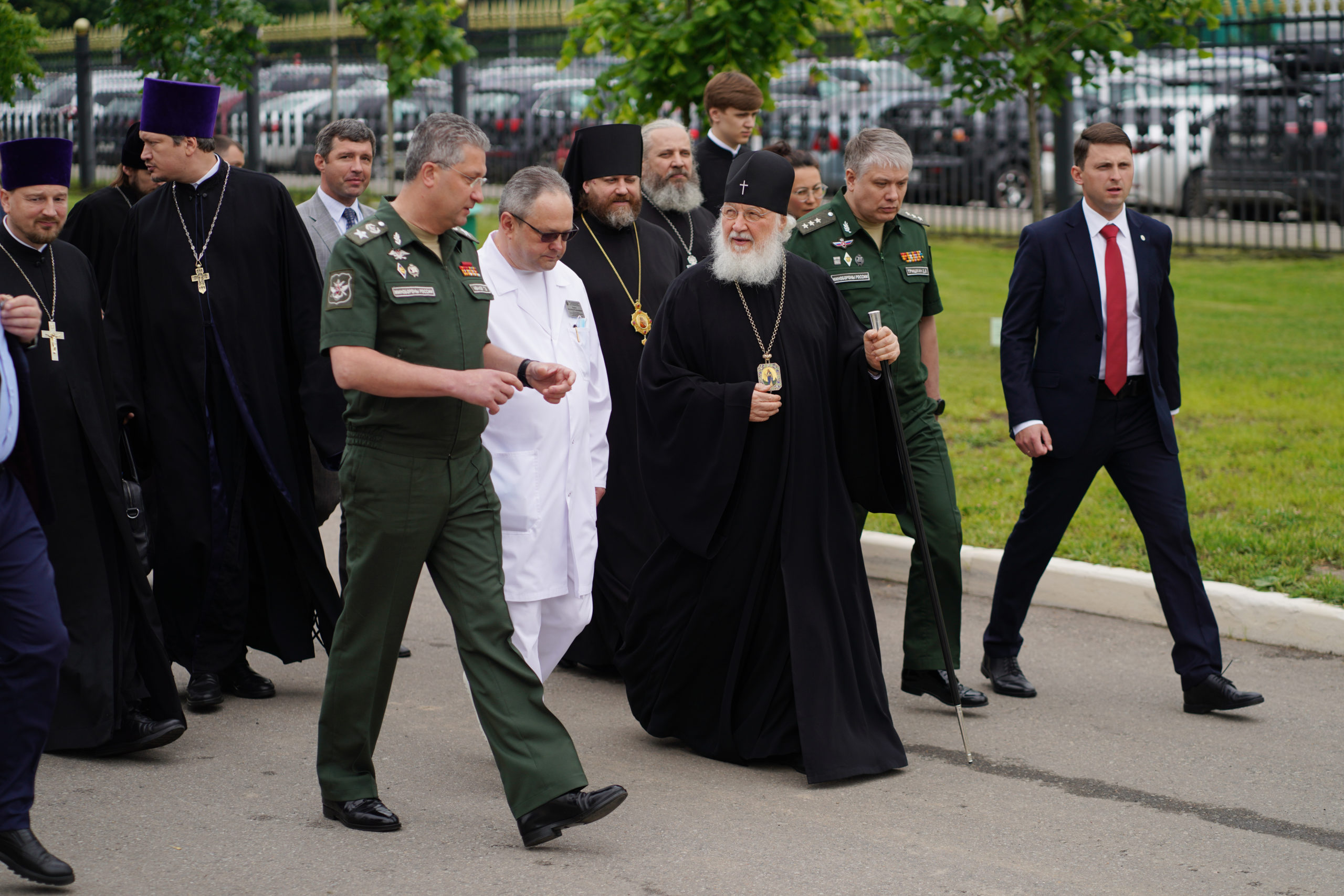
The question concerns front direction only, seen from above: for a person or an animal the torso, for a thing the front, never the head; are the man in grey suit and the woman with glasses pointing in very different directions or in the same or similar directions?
same or similar directions

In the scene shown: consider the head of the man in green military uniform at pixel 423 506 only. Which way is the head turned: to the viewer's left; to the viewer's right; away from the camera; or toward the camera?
to the viewer's right

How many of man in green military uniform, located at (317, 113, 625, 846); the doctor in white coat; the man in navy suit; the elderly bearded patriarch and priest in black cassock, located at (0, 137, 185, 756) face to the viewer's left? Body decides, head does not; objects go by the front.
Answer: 0

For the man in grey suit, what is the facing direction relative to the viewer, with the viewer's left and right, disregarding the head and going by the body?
facing the viewer and to the right of the viewer

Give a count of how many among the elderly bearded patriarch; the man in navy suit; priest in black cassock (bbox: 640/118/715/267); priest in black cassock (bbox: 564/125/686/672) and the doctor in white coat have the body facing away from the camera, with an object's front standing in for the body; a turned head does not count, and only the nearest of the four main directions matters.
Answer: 0

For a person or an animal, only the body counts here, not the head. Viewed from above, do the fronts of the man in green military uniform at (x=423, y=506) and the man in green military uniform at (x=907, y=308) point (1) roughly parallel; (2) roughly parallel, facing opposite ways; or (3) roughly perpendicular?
roughly parallel

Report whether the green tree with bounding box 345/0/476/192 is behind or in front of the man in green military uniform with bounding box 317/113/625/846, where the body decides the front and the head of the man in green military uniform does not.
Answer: behind

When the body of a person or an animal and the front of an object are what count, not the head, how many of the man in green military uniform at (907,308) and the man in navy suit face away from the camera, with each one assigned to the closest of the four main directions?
0

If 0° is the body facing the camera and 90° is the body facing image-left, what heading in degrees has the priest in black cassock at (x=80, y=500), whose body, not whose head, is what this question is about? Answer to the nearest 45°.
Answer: approximately 315°

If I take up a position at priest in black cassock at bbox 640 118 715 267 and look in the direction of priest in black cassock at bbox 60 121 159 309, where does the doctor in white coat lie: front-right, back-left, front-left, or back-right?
front-left

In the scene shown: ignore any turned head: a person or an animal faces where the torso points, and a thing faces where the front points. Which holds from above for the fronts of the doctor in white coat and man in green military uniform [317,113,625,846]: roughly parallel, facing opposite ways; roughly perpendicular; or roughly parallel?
roughly parallel

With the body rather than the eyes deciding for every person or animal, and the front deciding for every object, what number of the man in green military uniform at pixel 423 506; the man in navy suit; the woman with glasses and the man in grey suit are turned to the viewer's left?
0

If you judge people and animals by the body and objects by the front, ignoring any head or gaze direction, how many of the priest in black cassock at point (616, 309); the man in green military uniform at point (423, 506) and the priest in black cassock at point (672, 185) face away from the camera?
0

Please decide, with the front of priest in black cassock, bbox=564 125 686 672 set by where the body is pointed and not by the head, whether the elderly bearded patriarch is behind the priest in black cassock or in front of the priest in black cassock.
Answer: in front

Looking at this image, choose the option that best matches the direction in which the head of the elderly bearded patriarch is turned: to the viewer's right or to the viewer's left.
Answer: to the viewer's left

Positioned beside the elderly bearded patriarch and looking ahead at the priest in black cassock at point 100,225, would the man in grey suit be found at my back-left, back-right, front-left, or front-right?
front-right
